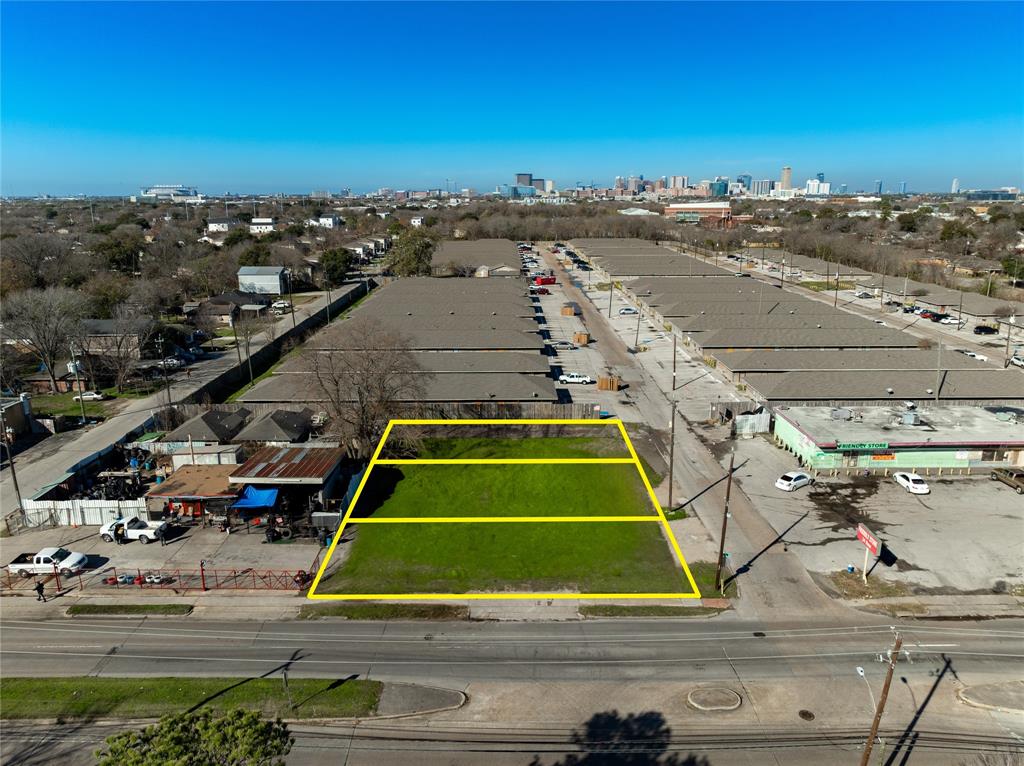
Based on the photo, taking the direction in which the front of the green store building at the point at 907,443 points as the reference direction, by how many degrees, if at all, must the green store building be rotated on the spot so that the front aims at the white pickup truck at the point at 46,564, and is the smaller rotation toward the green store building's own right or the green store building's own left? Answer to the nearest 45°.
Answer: approximately 45° to the green store building's own right

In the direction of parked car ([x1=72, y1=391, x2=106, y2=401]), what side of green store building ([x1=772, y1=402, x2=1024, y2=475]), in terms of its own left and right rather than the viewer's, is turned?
right

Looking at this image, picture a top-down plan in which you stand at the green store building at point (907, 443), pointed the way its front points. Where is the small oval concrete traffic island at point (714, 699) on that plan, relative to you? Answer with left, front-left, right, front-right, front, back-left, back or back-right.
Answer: front

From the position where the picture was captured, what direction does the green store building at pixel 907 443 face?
facing the viewer

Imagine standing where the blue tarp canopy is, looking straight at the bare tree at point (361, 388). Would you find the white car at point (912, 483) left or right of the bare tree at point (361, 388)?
right

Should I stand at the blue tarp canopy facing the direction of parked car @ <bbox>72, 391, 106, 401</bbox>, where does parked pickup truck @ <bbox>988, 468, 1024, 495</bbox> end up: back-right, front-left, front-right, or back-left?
back-right

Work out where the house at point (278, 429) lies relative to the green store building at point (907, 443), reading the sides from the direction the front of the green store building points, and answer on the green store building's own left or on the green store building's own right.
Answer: on the green store building's own right

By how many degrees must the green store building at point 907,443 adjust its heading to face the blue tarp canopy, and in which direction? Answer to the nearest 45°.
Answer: approximately 45° to its right

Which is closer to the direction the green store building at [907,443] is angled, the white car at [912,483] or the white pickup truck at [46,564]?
the white car

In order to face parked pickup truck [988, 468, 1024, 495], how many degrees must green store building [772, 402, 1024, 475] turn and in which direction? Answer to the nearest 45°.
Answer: approximately 90° to its left
